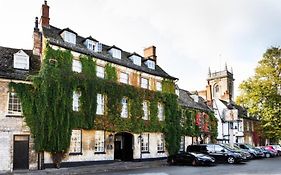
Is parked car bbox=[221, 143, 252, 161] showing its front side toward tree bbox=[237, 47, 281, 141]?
no

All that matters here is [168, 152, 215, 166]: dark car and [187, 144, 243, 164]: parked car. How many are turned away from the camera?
0

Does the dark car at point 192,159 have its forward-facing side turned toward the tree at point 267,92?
no

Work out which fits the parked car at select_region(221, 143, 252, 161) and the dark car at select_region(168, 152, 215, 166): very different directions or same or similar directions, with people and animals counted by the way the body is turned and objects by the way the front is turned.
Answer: same or similar directions

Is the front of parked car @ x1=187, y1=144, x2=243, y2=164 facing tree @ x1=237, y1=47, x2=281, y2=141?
no

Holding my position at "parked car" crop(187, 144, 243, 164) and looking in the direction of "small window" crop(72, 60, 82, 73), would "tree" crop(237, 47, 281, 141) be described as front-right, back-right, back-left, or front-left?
back-right

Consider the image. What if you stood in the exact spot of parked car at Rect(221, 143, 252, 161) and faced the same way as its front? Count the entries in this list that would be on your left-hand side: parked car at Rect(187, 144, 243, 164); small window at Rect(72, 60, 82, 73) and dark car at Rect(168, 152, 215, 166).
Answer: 0

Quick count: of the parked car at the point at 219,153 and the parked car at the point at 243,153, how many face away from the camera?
0

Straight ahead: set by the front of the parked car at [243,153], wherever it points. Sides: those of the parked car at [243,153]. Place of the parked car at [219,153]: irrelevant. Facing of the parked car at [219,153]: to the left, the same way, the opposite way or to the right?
the same way

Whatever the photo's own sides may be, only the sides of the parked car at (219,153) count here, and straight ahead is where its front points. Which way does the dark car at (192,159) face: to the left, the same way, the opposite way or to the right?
the same way
